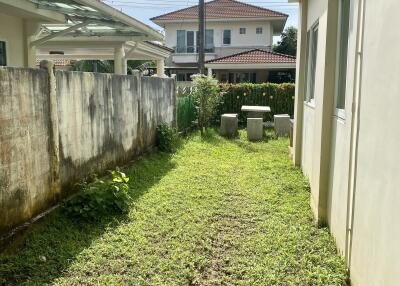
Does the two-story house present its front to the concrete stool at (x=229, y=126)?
yes

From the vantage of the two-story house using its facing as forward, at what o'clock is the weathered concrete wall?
The weathered concrete wall is roughly at 12 o'clock from the two-story house.

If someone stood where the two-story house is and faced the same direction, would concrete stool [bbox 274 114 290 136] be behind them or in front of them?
in front

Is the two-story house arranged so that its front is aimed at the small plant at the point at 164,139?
yes

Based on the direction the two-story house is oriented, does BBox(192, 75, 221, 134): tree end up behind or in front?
in front

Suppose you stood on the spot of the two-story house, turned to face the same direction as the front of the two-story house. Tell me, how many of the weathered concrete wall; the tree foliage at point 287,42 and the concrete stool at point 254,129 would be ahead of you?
2

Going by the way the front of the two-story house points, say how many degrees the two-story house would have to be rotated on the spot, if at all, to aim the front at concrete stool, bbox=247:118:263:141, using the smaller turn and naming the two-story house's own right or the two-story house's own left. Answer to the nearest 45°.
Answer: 0° — it already faces it

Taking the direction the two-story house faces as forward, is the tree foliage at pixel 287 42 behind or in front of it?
behind

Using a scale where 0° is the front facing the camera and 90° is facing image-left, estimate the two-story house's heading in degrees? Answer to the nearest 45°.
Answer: approximately 0°
